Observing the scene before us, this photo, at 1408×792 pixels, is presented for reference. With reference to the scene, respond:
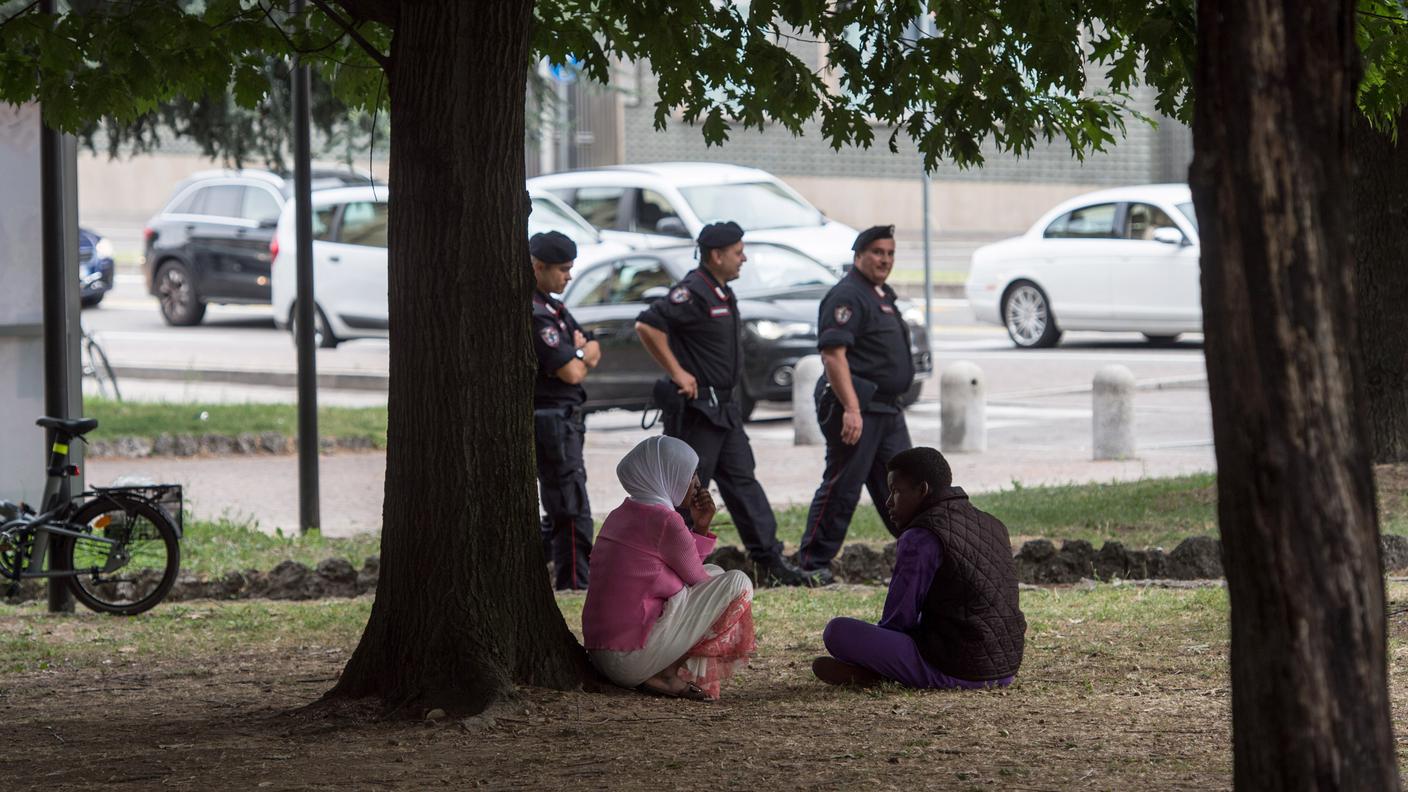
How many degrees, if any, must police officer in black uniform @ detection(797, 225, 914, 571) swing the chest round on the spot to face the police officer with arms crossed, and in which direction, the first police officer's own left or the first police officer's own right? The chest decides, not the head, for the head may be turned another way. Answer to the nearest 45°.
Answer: approximately 135° to the first police officer's own right

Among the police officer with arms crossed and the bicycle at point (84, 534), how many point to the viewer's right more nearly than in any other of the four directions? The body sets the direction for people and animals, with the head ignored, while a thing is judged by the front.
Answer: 1

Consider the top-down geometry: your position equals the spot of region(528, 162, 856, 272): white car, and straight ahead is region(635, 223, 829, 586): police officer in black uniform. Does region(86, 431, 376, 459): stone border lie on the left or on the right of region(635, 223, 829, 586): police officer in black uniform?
right

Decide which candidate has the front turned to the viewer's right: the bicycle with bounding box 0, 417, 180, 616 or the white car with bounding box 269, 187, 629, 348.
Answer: the white car

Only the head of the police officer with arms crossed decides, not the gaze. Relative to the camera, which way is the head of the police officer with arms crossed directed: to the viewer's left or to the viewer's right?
to the viewer's right

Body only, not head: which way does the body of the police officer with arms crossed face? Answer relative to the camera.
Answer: to the viewer's right

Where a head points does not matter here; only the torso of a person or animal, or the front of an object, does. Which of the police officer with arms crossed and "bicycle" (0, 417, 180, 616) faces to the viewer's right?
the police officer with arms crossed

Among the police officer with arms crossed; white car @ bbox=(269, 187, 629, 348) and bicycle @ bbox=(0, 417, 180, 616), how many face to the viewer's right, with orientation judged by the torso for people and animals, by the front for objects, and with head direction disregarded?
2

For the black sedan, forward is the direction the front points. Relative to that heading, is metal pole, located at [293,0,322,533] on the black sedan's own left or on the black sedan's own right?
on the black sedan's own right

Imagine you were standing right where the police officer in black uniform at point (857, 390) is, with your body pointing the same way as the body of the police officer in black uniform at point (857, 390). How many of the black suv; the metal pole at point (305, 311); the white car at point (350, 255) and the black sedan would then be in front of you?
0

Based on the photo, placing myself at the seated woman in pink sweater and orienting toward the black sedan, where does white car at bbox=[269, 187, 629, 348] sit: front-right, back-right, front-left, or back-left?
front-left

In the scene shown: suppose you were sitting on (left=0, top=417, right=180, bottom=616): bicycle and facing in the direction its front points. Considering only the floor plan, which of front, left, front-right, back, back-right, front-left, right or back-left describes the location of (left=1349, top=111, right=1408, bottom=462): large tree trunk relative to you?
back

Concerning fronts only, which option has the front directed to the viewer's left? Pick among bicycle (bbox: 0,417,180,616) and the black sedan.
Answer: the bicycle

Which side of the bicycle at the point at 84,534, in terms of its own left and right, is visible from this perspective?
left

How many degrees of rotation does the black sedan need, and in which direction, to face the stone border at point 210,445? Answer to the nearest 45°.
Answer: approximately 135° to its right

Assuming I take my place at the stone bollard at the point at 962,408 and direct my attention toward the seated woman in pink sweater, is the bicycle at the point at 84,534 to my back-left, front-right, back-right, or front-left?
front-right

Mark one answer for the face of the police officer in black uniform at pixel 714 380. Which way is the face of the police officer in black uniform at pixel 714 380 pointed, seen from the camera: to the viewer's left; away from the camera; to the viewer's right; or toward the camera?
to the viewer's right

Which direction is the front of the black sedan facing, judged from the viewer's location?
facing the viewer and to the right of the viewer

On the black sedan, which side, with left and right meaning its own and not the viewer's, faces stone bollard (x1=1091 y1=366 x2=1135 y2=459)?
front
